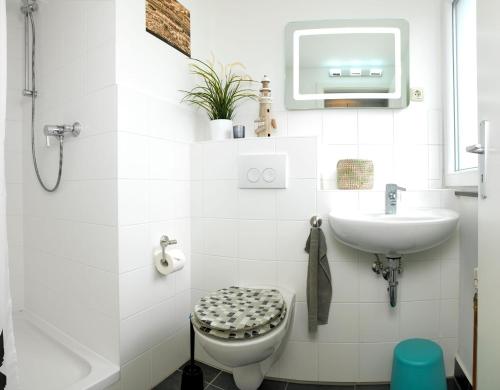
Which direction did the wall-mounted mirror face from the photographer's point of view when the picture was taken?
facing the viewer

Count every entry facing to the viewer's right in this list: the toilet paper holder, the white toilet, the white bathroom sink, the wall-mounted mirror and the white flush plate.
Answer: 1

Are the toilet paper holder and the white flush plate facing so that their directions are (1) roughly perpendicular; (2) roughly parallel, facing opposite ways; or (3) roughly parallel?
roughly perpendicular

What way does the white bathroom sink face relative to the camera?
toward the camera

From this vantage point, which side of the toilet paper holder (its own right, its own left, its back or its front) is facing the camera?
right

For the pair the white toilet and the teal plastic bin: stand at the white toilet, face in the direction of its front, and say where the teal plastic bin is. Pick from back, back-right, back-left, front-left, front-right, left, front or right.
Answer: back-left

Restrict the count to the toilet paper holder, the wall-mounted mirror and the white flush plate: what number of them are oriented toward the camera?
2
